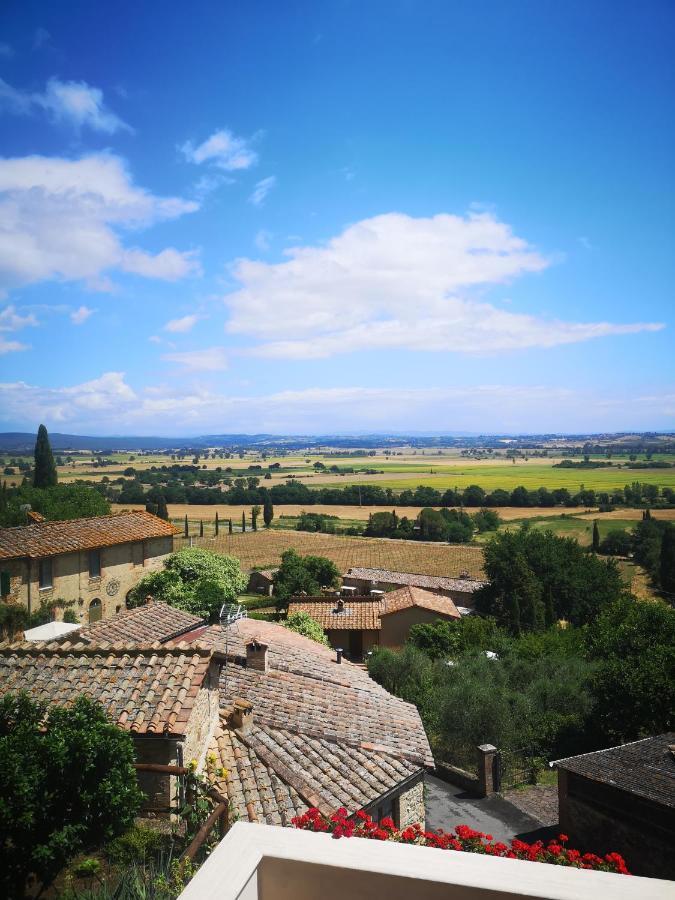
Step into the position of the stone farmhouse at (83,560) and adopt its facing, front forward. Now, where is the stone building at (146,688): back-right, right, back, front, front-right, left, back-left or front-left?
front-right

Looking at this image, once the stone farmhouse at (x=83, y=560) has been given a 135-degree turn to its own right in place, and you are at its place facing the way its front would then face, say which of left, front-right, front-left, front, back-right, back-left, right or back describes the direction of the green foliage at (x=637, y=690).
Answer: back-left

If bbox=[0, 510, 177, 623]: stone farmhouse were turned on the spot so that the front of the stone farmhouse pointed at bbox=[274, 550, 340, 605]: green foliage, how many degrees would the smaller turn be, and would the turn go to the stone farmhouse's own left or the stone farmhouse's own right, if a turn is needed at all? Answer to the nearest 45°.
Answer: approximately 90° to the stone farmhouse's own left

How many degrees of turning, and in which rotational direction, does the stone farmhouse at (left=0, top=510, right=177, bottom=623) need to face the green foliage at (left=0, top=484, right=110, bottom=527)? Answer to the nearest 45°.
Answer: approximately 135° to its left

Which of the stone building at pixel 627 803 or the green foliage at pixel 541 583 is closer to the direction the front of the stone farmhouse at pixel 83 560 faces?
the stone building

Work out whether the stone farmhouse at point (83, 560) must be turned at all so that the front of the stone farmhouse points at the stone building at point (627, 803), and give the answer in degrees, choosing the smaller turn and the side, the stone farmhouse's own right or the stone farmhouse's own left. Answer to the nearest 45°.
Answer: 0° — it already faces it

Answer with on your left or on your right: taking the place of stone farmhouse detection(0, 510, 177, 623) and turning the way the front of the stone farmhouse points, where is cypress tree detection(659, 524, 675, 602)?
on your left

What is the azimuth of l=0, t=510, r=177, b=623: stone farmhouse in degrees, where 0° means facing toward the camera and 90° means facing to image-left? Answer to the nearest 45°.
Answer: approximately 315°
